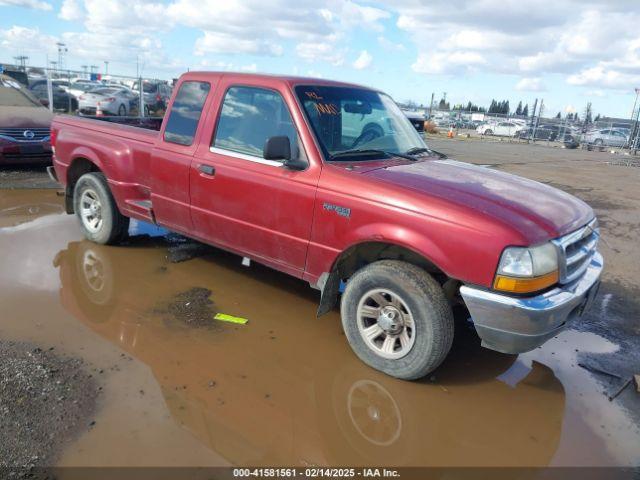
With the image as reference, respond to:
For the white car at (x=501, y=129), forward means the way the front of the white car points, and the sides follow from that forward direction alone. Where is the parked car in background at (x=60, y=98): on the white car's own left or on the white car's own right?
on the white car's own left

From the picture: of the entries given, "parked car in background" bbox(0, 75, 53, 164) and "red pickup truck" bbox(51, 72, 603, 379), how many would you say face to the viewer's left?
0

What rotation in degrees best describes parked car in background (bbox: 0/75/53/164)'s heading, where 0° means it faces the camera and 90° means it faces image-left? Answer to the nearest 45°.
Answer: approximately 315°

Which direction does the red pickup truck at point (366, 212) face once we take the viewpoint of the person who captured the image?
facing the viewer and to the right of the viewer

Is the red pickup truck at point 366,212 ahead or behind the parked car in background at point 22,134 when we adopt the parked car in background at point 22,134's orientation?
ahead

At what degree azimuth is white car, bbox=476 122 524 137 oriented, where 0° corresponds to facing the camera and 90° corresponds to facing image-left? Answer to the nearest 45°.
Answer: approximately 90°

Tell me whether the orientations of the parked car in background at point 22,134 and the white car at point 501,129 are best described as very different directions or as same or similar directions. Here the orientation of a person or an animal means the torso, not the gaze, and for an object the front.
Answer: very different directions

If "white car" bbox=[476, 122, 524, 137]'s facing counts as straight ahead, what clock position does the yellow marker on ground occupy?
The yellow marker on ground is roughly at 9 o'clock from the white car.

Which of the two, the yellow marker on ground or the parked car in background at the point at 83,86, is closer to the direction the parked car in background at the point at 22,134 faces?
the yellow marker on ground

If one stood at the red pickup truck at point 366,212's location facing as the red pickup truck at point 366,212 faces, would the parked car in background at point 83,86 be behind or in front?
behind

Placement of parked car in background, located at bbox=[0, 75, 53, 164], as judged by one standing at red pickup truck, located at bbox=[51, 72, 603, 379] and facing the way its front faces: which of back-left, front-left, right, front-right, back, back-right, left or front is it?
back

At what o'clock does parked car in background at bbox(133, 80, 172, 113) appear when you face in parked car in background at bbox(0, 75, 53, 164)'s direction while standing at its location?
parked car in background at bbox(133, 80, 172, 113) is roughly at 8 o'clock from parked car in background at bbox(0, 75, 53, 164).

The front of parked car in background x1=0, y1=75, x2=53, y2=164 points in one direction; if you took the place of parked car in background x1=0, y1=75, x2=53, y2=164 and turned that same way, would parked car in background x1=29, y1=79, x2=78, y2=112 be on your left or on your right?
on your left
